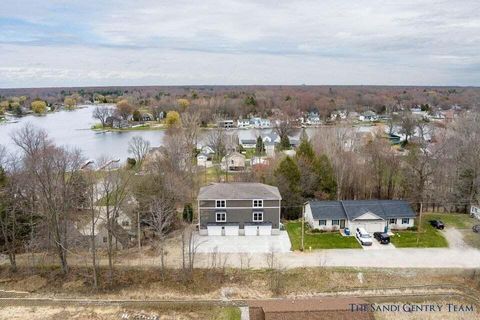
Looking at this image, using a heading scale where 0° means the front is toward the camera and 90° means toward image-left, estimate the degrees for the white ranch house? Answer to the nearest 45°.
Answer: approximately 0°

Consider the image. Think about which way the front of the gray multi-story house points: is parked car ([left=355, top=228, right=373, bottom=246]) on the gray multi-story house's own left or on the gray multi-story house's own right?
on the gray multi-story house's own left

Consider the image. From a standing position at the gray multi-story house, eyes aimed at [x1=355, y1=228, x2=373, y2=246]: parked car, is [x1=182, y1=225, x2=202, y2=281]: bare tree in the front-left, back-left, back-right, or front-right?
back-right

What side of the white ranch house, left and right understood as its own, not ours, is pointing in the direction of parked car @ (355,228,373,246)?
front

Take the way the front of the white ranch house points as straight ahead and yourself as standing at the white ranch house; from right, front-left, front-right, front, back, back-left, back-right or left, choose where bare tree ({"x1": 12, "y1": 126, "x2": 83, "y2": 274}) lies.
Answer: front-right

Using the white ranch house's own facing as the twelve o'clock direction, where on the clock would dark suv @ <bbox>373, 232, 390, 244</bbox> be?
The dark suv is roughly at 11 o'clock from the white ranch house.

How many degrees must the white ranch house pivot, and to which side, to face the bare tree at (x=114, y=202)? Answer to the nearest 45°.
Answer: approximately 45° to its right

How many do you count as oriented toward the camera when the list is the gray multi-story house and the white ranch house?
2

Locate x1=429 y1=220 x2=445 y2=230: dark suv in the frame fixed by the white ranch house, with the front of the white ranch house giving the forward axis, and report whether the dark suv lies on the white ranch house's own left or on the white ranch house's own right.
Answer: on the white ranch house's own left

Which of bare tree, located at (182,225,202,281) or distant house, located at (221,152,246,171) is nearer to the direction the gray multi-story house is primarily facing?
the bare tree

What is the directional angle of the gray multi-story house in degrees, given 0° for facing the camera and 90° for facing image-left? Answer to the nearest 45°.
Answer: approximately 0°

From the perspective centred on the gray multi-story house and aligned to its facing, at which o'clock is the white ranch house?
The white ranch house is roughly at 9 o'clock from the gray multi-story house.

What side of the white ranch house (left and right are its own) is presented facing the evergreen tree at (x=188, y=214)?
right

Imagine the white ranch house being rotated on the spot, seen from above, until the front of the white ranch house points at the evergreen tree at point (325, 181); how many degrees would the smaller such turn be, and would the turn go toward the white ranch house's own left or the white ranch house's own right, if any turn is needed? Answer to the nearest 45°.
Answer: approximately 135° to the white ranch house's own right
